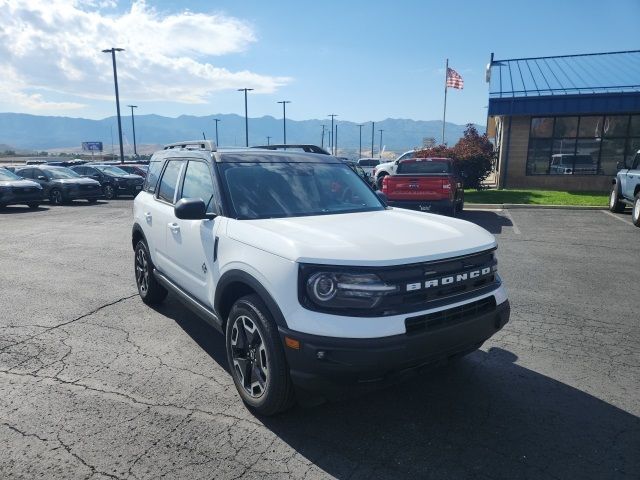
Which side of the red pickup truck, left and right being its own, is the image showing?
back

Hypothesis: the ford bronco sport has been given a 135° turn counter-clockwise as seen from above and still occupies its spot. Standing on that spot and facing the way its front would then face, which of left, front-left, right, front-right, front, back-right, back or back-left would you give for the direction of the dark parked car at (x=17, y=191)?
front-left

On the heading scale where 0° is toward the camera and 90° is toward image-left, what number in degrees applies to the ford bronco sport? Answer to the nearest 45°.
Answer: approximately 315°

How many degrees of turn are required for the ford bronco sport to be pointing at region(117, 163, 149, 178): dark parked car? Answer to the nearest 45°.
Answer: approximately 180°

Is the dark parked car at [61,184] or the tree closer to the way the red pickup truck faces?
the tree

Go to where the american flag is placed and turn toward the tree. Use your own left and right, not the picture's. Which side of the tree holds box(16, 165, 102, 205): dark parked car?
right

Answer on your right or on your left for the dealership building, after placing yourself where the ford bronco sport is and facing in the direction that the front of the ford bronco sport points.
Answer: on your left

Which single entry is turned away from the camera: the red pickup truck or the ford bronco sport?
the red pickup truck

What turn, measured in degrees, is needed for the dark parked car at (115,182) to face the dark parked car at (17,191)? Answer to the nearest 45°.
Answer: approximately 90° to its right

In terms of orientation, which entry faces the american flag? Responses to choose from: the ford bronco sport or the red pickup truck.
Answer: the red pickup truck

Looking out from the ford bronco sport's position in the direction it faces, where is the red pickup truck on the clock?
The red pickup truck is roughly at 8 o'clock from the ford bronco sport.
